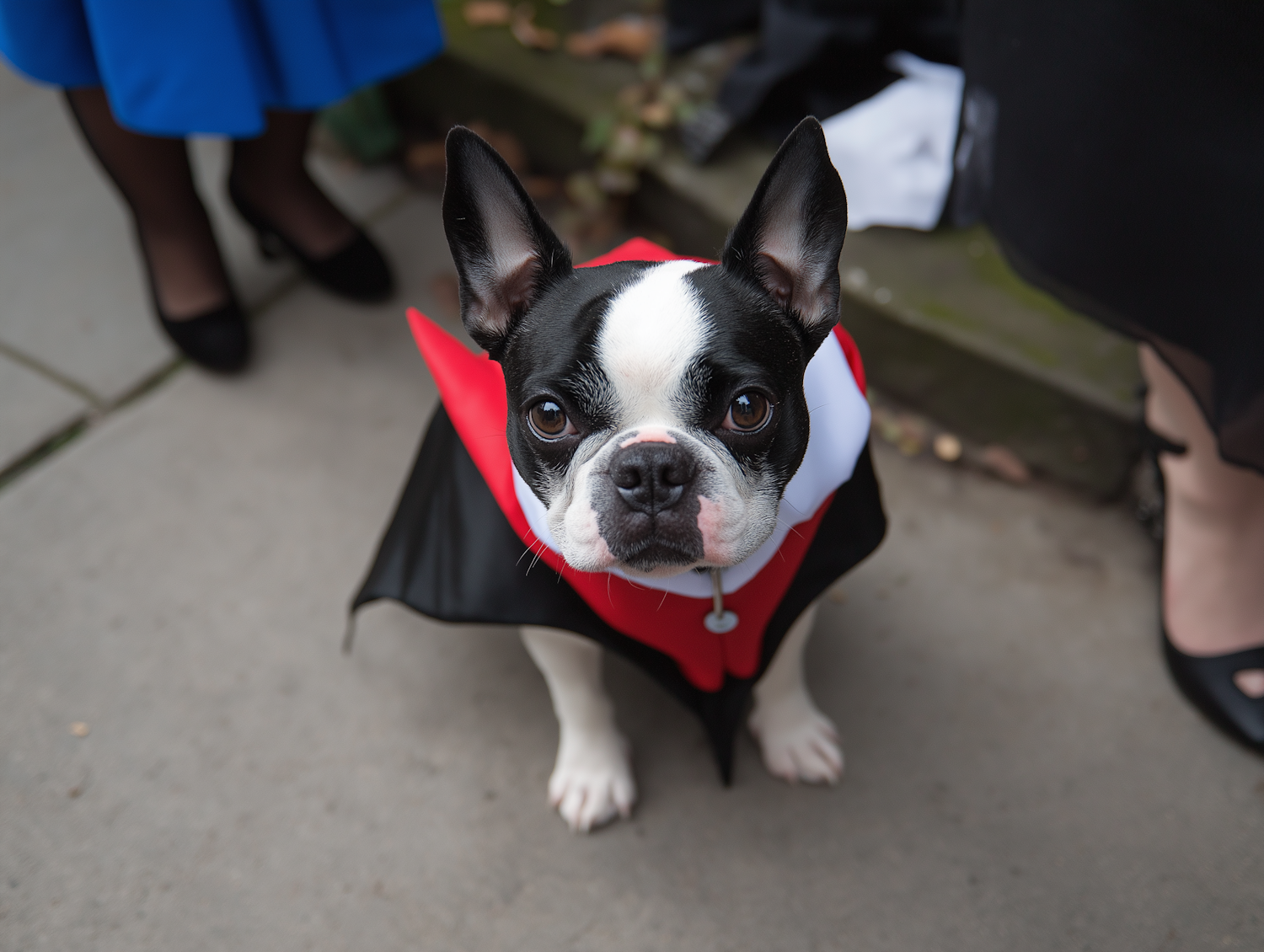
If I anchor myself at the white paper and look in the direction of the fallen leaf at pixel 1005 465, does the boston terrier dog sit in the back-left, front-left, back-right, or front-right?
front-right

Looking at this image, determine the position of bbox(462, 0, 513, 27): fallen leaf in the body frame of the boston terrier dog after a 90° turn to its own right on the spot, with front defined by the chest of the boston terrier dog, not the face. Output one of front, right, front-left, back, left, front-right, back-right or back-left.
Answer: right

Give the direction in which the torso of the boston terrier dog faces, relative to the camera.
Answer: toward the camera

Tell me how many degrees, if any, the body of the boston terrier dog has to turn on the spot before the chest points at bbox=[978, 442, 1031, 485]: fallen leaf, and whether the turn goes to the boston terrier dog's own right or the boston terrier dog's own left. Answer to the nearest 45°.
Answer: approximately 135° to the boston terrier dog's own left

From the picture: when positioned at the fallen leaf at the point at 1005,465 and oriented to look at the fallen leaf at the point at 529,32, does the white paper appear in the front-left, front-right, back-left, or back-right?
front-right

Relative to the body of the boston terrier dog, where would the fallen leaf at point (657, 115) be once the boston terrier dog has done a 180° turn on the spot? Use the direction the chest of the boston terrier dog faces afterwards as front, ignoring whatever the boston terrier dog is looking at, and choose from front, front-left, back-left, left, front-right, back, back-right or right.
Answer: front

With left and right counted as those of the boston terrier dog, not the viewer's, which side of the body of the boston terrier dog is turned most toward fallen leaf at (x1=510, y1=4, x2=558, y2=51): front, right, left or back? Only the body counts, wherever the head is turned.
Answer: back

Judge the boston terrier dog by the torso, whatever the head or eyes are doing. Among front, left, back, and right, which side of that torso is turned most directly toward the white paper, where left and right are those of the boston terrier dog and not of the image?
back

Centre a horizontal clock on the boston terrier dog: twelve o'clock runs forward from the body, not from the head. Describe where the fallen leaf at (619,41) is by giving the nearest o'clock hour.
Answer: The fallen leaf is roughly at 6 o'clock from the boston terrier dog.
